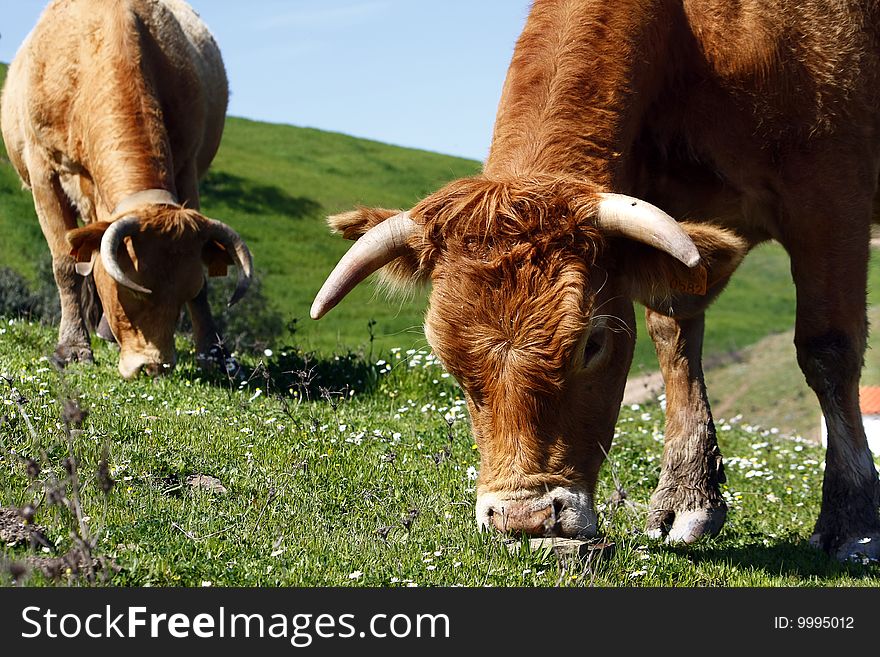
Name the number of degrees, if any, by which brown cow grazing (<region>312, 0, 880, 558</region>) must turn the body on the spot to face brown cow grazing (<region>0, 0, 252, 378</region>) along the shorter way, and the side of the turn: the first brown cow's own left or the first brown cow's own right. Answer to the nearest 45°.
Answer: approximately 90° to the first brown cow's own right

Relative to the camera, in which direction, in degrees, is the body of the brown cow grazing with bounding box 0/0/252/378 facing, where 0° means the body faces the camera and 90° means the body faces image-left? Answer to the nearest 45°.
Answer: approximately 0°

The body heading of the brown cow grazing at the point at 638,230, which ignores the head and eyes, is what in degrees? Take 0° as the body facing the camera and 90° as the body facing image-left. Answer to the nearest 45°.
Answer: approximately 45°

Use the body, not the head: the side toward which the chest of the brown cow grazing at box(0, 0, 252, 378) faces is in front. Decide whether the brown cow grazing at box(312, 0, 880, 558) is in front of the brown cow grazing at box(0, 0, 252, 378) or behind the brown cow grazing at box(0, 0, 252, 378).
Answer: in front

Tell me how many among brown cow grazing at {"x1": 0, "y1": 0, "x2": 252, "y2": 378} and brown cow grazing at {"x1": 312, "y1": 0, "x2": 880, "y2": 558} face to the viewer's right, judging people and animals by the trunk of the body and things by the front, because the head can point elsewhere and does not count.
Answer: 0
